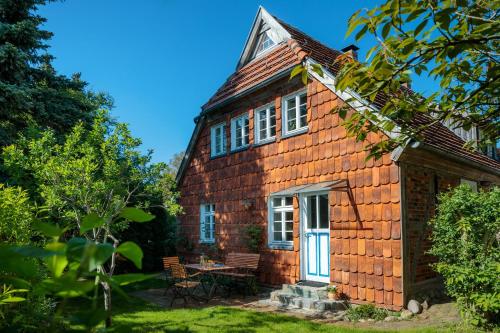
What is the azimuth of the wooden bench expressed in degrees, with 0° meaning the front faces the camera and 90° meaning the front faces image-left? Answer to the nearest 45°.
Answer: approximately 45°

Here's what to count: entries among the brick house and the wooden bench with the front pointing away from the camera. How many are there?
0

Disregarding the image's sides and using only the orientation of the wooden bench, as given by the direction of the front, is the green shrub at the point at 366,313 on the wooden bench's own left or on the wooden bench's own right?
on the wooden bench's own left

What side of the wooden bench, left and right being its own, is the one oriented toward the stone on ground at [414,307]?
left

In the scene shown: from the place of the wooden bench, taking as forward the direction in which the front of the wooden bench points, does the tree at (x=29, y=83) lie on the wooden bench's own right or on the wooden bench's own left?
on the wooden bench's own right

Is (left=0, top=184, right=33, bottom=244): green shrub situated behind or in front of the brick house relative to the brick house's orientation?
in front

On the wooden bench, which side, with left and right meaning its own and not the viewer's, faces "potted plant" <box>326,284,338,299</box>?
left
